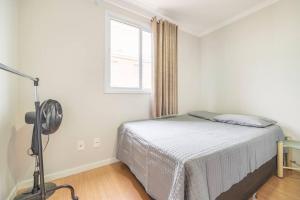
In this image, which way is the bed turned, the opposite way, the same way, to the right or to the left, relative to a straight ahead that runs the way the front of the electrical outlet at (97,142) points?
to the right

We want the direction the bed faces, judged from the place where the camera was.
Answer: facing the viewer and to the left of the viewer

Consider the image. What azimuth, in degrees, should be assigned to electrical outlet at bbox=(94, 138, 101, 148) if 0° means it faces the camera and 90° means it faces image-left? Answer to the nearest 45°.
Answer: approximately 0°

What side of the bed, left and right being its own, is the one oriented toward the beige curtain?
right

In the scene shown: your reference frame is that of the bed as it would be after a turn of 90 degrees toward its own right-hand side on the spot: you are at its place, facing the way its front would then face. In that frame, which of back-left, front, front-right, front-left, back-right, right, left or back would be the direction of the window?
front

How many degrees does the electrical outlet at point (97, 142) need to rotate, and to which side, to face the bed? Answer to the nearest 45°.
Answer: approximately 45° to its left

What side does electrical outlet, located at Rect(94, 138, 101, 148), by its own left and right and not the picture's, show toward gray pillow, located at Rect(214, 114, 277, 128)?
left
